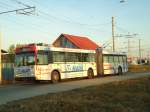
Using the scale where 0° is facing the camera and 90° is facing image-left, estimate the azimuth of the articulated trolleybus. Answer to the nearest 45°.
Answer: approximately 45°
